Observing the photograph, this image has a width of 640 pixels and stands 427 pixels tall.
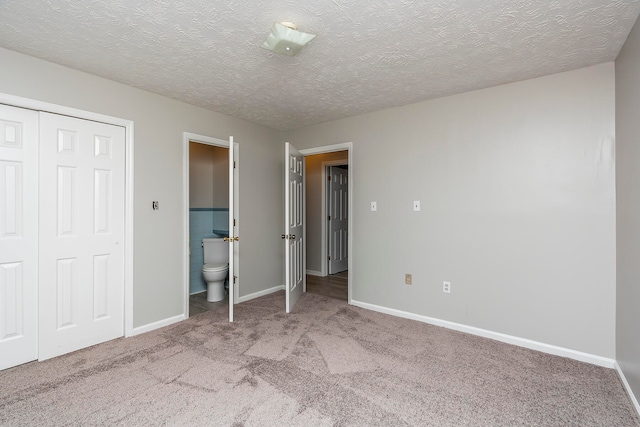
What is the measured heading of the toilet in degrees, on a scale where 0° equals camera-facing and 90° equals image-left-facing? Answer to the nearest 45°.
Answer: approximately 0°

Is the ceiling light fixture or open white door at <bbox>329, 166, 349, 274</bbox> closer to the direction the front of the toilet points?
the ceiling light fixture

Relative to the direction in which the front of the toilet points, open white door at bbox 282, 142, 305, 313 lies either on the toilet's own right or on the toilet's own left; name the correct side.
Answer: on the toilet's own left

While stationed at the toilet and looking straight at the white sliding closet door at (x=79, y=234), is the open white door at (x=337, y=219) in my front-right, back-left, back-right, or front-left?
back-left

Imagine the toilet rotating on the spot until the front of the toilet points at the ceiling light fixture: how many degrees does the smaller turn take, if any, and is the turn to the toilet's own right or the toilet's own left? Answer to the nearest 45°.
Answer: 0° — it already faces it

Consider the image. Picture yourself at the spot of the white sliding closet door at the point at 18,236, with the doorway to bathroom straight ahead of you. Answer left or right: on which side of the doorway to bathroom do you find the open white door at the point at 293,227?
right

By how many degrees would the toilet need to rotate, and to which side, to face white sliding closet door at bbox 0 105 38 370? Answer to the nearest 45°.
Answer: approximately 45° to its right

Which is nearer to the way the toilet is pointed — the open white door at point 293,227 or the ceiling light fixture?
the ceiling light fixture
